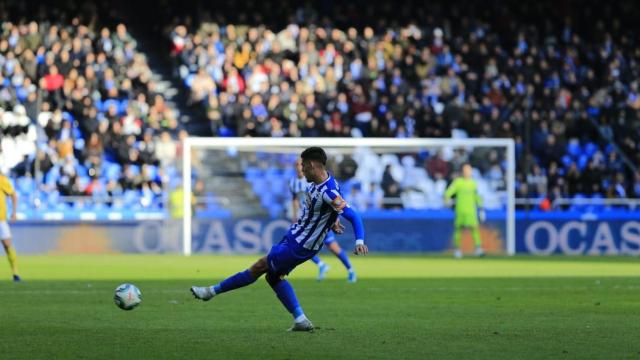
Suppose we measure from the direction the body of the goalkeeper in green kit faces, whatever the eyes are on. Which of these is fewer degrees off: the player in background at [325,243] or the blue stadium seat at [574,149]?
the player in background

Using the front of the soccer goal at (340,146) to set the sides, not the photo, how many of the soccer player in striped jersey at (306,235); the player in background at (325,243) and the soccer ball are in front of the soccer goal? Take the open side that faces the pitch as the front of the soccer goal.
3

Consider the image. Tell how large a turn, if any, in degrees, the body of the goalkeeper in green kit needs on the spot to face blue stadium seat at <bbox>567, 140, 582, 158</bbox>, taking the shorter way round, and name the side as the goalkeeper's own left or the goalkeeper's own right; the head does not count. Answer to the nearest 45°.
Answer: approximately 135° to the goalkeeper's own left

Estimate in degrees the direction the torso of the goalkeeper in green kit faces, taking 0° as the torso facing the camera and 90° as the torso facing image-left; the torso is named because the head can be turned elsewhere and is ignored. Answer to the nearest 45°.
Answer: approximately 0°

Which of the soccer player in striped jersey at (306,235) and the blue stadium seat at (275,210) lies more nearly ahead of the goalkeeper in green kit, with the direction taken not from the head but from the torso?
the soccer player in striped jersey

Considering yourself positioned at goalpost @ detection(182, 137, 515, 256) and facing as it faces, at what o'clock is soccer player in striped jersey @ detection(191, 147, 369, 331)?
The soccer player in striped jersey is roughly at 12 o'clock from the goalpost.

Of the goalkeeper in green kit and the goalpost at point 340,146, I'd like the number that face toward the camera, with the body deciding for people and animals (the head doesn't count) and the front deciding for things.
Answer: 2
